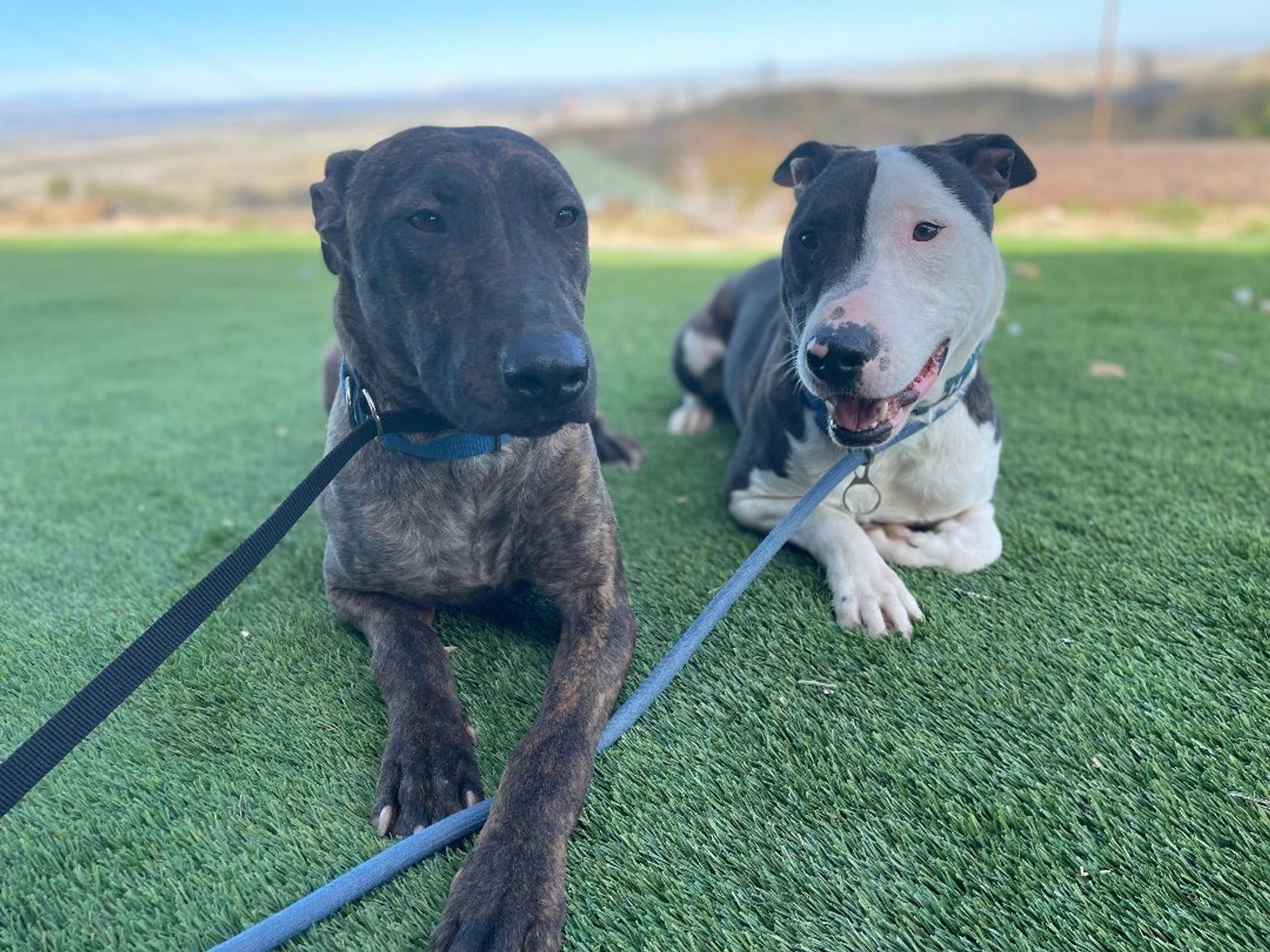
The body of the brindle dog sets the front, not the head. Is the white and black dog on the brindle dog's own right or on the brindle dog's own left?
on the brindle dog's own left

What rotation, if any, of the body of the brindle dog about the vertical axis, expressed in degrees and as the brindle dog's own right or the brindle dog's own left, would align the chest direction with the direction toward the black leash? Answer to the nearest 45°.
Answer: approximately 45° to the brindle dog's own right

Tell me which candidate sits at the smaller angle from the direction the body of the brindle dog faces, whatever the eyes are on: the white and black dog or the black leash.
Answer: the black leash

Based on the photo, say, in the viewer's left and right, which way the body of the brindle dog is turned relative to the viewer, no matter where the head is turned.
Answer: facing the viewer
